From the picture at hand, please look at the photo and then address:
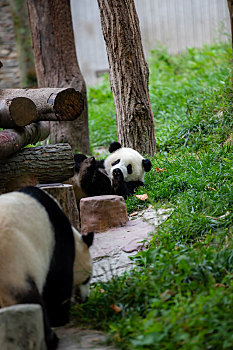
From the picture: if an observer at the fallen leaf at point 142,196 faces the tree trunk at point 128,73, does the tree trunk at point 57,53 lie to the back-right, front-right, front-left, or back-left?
front-left
